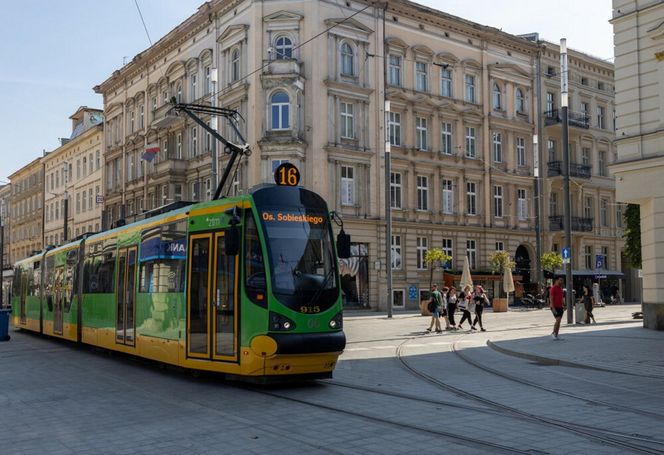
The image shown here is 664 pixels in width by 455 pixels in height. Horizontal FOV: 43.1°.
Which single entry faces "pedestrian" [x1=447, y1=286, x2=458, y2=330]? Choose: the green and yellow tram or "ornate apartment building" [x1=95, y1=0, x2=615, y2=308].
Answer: the ornate apartment building

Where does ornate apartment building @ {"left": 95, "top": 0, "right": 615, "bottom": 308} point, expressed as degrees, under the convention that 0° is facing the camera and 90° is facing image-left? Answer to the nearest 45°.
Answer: approximately 0°

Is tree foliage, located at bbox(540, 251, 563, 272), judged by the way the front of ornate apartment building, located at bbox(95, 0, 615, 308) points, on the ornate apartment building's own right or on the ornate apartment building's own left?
on the ornate apartment building's own left

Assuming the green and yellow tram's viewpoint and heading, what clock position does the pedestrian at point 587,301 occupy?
The pedestrian is roughly at 9 o'clock from the green and yellow tram.

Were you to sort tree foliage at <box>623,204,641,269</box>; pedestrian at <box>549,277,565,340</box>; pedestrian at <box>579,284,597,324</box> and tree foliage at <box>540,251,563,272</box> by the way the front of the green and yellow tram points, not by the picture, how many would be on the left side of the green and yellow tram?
4

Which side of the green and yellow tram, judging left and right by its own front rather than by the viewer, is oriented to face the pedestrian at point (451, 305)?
left

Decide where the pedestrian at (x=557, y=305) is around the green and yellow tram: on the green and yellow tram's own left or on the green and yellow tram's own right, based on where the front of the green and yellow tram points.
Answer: on the green and yellow tram's own left

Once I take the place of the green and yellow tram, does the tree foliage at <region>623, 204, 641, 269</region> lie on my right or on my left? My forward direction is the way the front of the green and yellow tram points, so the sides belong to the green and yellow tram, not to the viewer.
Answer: on my left

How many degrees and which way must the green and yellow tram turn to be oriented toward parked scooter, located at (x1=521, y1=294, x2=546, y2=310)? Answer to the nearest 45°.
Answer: approximately 90° to its left
